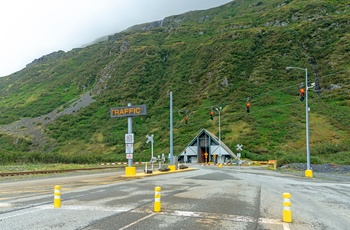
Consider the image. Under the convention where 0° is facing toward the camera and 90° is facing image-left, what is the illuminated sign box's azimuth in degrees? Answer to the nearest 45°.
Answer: approximately 0°

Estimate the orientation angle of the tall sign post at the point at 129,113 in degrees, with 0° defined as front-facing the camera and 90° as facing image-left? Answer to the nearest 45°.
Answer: approximately 0°
